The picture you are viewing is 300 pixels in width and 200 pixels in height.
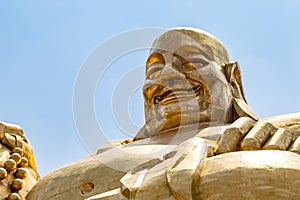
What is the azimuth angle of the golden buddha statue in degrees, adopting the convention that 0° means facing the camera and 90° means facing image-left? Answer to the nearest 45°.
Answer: approximately 45°
